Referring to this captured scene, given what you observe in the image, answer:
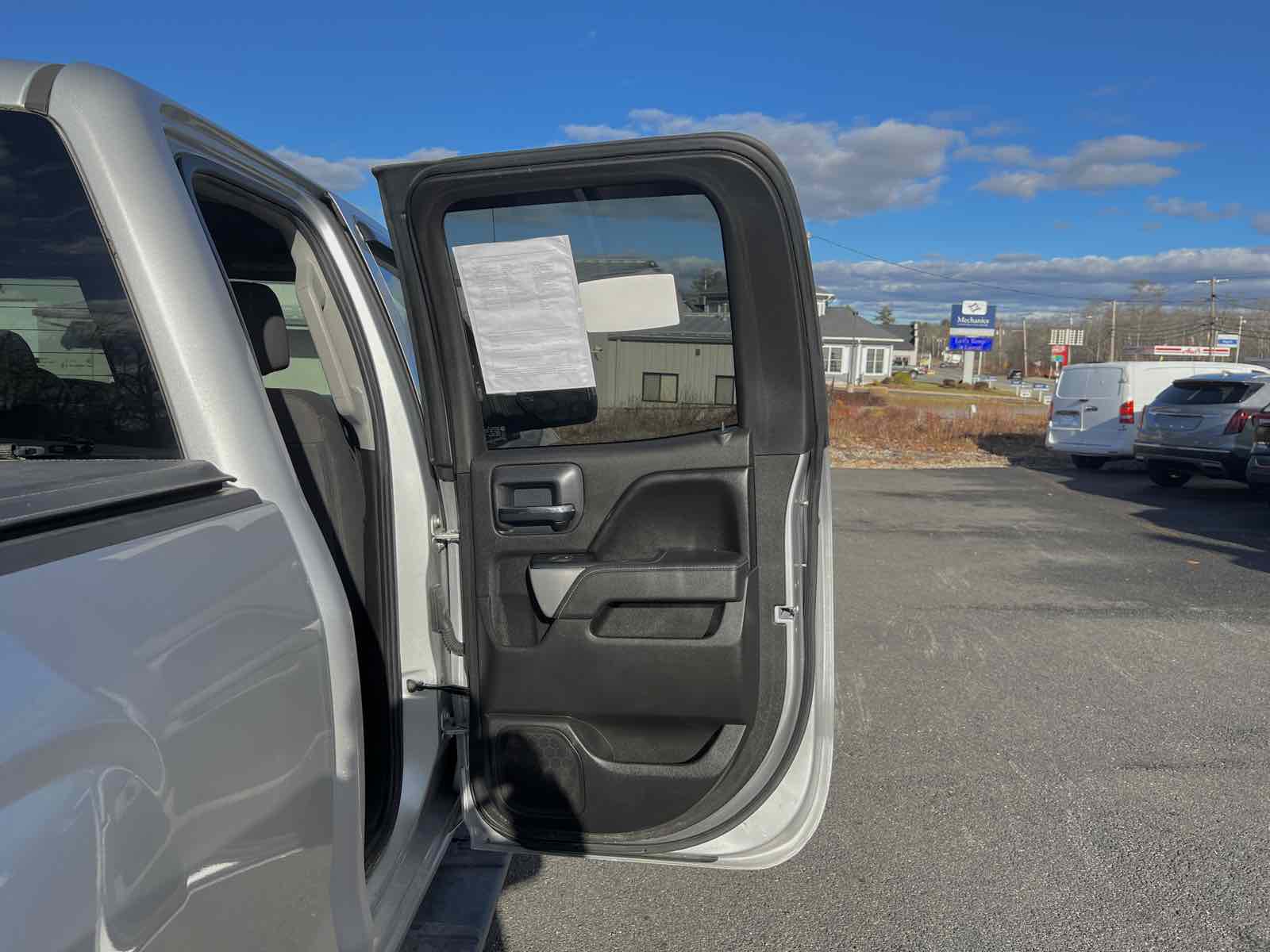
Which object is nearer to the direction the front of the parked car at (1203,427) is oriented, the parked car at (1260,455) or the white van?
the white van

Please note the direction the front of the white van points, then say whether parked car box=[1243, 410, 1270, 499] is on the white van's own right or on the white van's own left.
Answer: on the white van's own right

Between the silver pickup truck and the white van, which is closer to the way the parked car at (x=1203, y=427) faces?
the white van

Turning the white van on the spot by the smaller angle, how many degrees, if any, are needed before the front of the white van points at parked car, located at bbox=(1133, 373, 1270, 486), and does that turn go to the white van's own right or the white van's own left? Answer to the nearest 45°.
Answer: approximately 90° to the white van's own right

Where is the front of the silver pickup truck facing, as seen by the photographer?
facing away from the viewer and to the right of the viewer

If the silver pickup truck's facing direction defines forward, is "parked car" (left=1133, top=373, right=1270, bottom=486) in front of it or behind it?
in front

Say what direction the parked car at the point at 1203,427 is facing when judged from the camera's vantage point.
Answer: facing away from the viewer and to the right of the viewer

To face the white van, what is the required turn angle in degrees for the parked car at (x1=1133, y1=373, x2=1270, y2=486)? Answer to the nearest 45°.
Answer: approximately 90° to its left

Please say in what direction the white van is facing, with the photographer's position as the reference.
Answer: facing away from the viewer and to the right of the viewer
